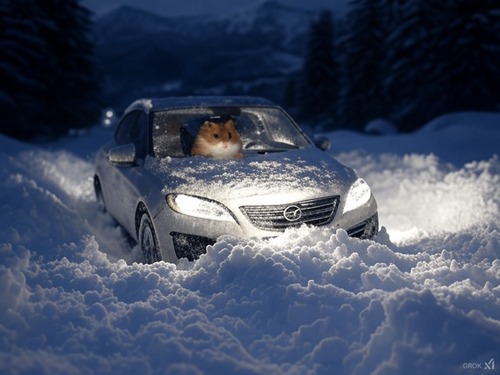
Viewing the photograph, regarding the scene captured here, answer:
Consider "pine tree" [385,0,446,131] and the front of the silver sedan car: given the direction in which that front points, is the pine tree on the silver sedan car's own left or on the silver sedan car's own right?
on the silver sedan car's own left

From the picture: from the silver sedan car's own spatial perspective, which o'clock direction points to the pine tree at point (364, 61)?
The pine tree is roughly at 8 o'clock from the silver sedan car.

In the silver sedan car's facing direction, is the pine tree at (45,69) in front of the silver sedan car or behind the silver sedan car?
behind

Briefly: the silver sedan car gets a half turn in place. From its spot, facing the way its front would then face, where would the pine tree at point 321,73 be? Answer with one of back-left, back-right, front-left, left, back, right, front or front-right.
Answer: front-right

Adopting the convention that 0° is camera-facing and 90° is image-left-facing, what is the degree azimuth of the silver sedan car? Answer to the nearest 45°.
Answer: approximately 315°
